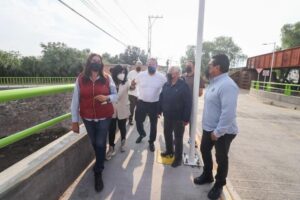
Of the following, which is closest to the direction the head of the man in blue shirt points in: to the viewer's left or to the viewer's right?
to the viewer's left

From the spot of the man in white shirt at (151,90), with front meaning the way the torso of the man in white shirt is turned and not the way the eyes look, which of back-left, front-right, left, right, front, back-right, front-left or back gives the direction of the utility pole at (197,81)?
front-left

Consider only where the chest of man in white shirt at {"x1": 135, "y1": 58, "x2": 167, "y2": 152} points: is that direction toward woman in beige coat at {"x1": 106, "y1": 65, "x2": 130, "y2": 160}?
no

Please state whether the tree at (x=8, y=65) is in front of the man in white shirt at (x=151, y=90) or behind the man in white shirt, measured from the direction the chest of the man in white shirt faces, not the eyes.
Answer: behind

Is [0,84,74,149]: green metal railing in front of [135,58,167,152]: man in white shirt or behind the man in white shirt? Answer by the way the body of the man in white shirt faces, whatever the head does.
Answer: in front

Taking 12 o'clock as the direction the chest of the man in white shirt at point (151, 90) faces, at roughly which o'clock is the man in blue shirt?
The man in blue shirt is roughly at 11 o'clock from the man in white shirt.

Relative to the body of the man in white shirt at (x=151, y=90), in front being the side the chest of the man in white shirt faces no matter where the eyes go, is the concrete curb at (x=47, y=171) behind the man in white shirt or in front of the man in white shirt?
in front

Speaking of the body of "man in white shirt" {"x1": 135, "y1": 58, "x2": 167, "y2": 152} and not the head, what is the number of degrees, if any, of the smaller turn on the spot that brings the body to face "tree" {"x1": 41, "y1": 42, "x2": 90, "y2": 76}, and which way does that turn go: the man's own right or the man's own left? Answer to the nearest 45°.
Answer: approximately 135° to the man's own right

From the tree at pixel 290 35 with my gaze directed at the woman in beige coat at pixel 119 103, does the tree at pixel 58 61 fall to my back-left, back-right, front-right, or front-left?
front-right

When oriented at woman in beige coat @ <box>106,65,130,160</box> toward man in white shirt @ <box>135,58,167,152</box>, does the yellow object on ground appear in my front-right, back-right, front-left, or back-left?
front-right

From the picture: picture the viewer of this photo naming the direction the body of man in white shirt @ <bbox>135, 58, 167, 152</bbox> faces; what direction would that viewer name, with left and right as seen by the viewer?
facing the viewer
